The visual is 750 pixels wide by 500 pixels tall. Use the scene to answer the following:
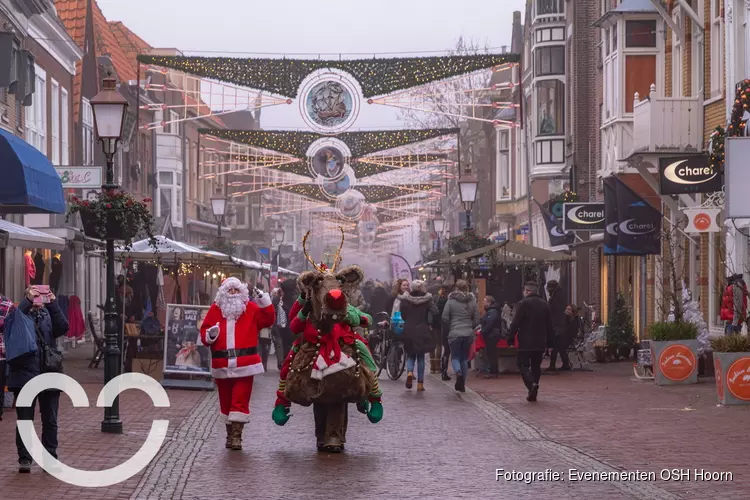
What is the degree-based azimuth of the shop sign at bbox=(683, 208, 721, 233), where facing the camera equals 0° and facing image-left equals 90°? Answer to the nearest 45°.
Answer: approximately 0°

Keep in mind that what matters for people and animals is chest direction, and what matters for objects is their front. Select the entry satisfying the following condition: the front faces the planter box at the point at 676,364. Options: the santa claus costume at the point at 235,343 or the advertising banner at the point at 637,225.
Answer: the advertising banner

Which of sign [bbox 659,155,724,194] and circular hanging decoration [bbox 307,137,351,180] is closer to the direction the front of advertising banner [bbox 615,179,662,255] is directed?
the sign

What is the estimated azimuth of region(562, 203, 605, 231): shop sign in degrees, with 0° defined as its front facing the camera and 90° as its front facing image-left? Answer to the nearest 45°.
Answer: approximately 0°

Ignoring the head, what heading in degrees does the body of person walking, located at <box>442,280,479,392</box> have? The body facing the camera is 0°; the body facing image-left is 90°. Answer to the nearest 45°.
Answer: approximately 180°
